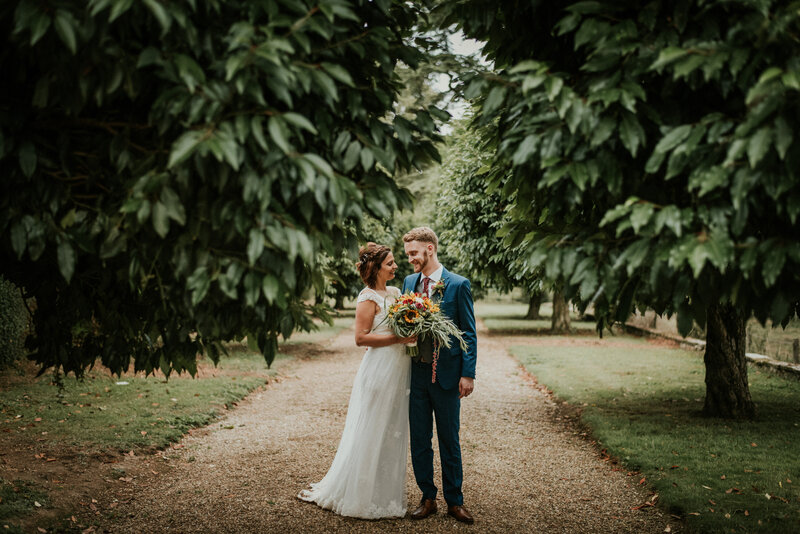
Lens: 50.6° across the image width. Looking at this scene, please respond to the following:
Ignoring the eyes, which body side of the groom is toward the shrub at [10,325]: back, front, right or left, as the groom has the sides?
right

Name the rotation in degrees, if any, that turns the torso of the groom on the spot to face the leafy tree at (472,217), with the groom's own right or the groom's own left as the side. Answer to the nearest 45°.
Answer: approximately 135° to the groom's own right

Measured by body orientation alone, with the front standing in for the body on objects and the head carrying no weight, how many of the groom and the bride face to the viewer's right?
1

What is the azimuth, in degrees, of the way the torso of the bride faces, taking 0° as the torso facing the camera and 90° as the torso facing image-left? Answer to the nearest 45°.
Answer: approximately 270°

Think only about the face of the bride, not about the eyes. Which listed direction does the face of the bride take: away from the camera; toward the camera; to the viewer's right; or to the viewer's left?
to the viewer's right

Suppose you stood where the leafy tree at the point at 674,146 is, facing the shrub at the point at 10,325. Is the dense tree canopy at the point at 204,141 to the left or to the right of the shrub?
left

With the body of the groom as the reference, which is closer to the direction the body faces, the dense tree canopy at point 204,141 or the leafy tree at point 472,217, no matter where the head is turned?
the dense tree canopy

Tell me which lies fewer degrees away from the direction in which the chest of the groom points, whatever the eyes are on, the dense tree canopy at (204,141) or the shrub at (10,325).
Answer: the dense tree canopy

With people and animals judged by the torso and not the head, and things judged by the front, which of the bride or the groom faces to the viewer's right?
the bride

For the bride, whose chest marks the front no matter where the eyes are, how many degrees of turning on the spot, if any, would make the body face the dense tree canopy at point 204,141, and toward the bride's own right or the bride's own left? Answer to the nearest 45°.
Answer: approximately 90° to the bride's own right

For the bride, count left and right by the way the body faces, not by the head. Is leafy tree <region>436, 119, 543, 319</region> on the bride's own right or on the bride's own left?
on the bride's own left
